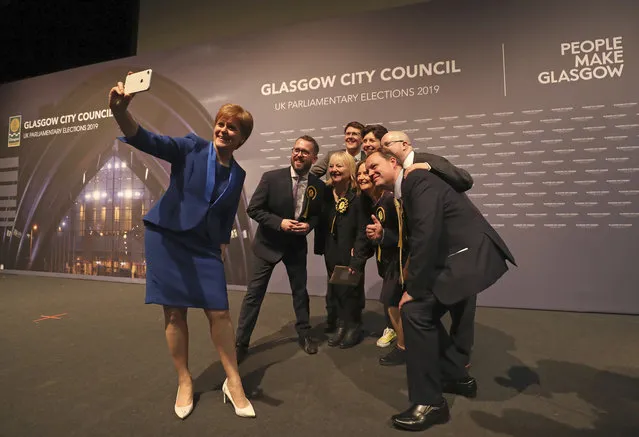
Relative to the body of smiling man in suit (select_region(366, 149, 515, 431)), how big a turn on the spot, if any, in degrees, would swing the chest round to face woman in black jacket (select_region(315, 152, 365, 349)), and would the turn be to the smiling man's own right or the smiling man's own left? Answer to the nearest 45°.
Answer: approximately 45° to the smiling man's own right

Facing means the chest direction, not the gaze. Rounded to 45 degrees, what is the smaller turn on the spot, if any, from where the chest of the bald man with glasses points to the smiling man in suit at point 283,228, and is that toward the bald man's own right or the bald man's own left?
0° — they already face them

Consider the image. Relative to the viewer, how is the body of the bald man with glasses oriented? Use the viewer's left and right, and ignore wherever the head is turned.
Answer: facing to the left of the viewer

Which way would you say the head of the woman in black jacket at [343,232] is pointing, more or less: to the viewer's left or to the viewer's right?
to the viewer's left

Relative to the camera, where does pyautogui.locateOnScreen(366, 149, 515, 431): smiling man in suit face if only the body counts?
to the viewer's left

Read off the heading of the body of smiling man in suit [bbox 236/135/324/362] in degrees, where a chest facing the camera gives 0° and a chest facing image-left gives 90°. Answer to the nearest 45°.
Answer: approximately 315°

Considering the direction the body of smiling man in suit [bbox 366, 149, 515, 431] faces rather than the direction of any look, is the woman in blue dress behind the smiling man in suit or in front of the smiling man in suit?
in front

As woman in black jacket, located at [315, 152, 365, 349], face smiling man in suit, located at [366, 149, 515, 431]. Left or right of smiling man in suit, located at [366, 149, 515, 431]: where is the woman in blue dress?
right

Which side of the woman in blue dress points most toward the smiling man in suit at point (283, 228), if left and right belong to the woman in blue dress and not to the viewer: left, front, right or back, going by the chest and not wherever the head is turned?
left
